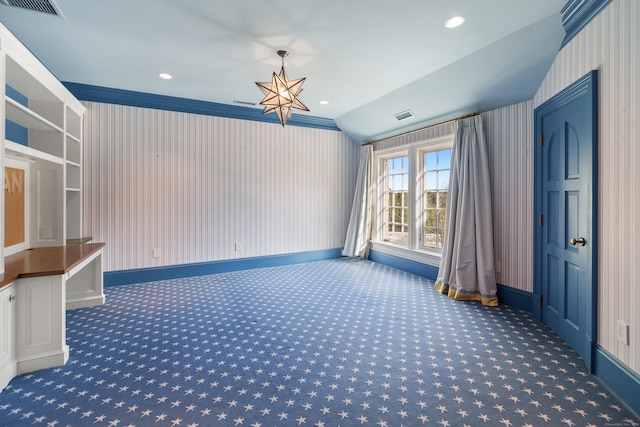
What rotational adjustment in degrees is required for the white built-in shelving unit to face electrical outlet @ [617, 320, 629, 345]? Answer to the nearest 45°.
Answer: approximately 45° to its right

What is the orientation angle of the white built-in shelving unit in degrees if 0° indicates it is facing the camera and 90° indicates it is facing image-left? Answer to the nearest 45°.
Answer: approximately 270°

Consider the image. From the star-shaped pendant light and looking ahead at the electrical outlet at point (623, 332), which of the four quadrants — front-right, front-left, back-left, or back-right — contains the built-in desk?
back-right

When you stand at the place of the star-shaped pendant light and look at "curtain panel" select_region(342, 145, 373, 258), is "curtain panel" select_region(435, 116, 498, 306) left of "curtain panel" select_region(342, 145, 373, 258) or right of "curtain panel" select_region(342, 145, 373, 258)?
right
